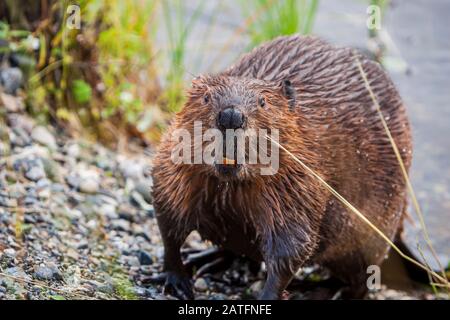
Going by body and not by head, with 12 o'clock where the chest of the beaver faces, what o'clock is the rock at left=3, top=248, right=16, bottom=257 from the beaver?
The rock is roughly at 1 o'clock from the beaver.

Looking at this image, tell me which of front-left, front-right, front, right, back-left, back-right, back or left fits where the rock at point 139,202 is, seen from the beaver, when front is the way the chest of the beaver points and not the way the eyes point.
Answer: right

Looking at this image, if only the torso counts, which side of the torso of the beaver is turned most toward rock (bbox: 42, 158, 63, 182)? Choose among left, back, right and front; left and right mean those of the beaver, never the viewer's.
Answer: right

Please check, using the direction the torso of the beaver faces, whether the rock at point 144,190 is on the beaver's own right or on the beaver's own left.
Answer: on the beaver's own right

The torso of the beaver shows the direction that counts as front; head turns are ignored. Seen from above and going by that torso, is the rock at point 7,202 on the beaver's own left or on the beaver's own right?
on the beaver's own right

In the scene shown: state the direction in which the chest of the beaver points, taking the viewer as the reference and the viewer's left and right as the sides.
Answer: facing the viewer and to the left of the viewer

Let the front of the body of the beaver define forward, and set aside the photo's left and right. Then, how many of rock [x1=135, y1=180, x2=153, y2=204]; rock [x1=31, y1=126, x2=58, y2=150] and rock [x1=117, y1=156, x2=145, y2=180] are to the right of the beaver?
3

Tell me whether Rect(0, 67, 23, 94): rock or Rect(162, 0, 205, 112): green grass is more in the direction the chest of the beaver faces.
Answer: the rock

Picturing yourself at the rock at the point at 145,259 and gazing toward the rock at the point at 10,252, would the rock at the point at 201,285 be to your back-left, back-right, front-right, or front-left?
back-left

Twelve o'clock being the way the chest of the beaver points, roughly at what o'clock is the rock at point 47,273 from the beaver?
The rock is roughly at 1 o'clock from the beaver.

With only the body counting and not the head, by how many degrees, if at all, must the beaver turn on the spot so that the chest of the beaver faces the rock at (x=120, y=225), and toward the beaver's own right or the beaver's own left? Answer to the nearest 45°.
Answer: approximately 90° to the beaver's own right

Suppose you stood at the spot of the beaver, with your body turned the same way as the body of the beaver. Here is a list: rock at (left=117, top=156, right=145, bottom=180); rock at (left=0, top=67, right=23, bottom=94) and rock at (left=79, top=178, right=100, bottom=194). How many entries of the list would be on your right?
3

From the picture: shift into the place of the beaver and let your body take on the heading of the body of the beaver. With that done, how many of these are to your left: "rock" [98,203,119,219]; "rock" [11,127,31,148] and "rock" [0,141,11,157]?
0

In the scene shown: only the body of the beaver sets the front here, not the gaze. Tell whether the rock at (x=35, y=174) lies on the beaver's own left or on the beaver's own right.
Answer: on the beaver's own right
